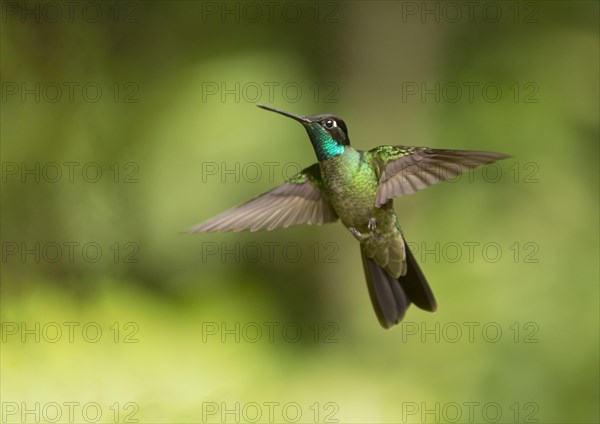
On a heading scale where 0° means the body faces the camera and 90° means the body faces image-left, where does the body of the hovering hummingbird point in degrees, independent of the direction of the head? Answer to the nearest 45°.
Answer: approximately 45°
